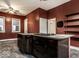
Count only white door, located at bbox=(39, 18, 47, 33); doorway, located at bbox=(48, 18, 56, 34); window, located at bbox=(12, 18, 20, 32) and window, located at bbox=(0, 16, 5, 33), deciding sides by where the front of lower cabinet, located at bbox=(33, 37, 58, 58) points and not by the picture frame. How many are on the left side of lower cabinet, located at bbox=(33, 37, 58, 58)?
0

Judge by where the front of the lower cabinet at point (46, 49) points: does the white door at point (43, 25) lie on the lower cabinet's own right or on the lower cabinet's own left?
on the lower cabinet's own right

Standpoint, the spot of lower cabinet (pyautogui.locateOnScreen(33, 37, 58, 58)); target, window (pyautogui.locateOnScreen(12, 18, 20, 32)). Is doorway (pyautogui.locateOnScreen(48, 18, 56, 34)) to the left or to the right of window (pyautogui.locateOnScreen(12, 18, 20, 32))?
right

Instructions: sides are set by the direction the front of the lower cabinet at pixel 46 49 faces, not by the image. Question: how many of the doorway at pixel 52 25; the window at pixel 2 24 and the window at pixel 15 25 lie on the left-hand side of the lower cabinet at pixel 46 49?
0

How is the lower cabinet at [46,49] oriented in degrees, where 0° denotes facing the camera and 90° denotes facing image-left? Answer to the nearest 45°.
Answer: approximately 45°

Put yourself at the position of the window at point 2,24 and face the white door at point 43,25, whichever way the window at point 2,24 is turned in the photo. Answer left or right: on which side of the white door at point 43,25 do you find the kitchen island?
right

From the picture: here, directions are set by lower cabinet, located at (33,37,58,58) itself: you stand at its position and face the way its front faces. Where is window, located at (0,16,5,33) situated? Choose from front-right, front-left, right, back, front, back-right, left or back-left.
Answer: right

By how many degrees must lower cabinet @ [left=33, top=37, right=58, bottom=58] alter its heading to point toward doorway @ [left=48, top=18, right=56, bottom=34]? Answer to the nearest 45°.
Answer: approximately 135° to its right

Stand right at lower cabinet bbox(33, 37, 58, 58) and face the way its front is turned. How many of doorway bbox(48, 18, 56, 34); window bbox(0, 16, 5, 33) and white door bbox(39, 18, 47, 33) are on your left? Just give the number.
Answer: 0

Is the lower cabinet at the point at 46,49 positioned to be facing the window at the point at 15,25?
no

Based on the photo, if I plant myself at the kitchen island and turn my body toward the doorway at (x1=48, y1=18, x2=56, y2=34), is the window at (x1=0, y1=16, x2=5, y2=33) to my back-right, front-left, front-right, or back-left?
front-left
